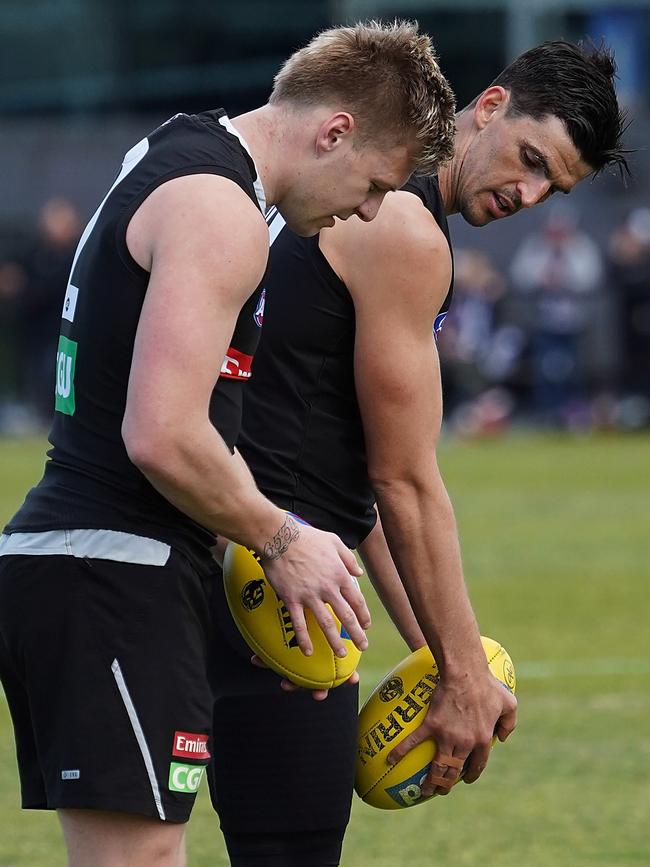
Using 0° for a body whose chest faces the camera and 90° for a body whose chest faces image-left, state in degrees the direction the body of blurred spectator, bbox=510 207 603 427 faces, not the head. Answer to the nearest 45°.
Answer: approximately 0°

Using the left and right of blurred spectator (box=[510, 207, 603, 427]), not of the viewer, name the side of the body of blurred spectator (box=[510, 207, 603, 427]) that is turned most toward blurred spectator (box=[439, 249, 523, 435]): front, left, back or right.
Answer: right

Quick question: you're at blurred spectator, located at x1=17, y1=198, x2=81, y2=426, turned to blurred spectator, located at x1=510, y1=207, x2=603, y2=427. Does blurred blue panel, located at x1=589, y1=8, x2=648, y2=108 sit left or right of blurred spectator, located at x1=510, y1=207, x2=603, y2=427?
left

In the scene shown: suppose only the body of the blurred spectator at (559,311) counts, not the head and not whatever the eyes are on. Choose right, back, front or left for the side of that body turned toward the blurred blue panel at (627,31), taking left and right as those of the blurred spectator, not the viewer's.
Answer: back

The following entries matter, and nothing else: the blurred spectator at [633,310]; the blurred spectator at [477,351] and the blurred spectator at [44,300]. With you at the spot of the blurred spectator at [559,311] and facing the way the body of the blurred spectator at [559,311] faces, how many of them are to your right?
2

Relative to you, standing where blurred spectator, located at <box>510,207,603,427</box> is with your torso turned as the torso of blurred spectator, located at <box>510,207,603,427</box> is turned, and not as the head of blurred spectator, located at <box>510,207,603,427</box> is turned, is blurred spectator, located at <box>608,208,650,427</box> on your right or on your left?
on your left

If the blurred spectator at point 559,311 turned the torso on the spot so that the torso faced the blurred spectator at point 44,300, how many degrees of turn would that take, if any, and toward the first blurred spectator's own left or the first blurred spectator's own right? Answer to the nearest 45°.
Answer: approximately 90° to the first blurred spectator's own right

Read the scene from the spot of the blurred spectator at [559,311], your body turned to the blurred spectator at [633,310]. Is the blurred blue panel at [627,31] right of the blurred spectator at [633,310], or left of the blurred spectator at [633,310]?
left

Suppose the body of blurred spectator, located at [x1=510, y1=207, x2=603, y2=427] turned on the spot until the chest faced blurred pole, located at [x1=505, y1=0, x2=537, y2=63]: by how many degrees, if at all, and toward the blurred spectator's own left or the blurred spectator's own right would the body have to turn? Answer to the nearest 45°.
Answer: approximately 180°

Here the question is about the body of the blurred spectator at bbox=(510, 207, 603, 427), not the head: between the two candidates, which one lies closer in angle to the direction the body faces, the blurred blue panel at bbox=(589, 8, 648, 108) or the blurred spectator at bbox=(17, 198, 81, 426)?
the blurred spectator

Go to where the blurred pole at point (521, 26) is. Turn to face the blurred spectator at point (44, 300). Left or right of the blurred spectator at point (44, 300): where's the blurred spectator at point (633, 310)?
left
